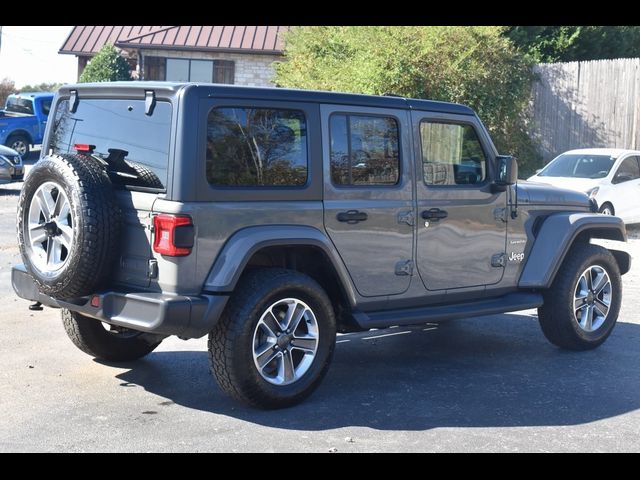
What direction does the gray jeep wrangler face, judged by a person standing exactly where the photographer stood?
facing away from the viewer and to the right of the viewer

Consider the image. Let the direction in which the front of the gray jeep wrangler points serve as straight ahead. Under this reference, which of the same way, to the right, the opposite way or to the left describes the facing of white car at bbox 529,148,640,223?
the opposite way

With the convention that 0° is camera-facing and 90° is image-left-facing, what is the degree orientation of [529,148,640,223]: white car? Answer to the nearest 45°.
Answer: approximately 45°

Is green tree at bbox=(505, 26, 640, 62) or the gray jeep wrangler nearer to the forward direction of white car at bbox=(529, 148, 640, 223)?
the gray jeep wrangler

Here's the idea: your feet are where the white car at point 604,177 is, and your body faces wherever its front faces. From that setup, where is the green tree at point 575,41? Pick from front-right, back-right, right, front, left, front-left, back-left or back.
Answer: back-right

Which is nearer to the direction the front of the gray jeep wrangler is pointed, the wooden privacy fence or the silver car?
the wooden privacy fence

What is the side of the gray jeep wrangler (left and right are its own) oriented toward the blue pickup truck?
left

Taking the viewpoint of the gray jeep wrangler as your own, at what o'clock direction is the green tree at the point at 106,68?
The green tree is roughly at 10 o'clock from the gray jeep wrangler.

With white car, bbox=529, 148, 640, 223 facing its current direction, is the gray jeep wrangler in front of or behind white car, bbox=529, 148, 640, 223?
in front

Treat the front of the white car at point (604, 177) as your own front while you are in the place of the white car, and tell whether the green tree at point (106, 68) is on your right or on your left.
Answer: on your right

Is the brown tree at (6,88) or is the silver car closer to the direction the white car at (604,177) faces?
the silver car

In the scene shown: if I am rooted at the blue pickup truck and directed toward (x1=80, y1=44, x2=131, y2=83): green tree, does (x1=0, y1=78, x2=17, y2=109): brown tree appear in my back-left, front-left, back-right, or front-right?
front-left

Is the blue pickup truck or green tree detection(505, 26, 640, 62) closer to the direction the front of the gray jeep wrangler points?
the green tree
